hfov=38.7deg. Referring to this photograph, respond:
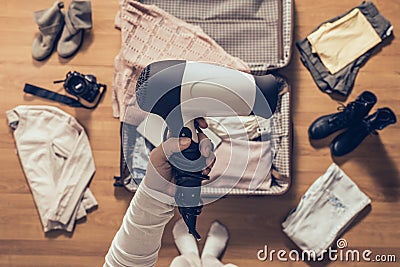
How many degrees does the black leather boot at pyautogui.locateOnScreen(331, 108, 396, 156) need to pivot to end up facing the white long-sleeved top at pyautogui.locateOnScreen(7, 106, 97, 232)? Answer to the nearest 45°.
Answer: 0° — it already faces it

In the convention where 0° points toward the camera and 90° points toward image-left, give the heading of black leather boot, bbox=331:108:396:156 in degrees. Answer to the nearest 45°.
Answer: approximately 45°

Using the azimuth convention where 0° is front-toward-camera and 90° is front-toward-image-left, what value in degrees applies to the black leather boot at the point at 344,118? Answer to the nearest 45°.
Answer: approximately 45°

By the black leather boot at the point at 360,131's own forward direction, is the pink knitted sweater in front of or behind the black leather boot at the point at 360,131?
in front

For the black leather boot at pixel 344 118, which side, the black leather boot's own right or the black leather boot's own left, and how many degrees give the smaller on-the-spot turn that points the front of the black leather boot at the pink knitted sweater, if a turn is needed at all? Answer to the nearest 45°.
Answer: approximately 45° to the black leather boot's own right
